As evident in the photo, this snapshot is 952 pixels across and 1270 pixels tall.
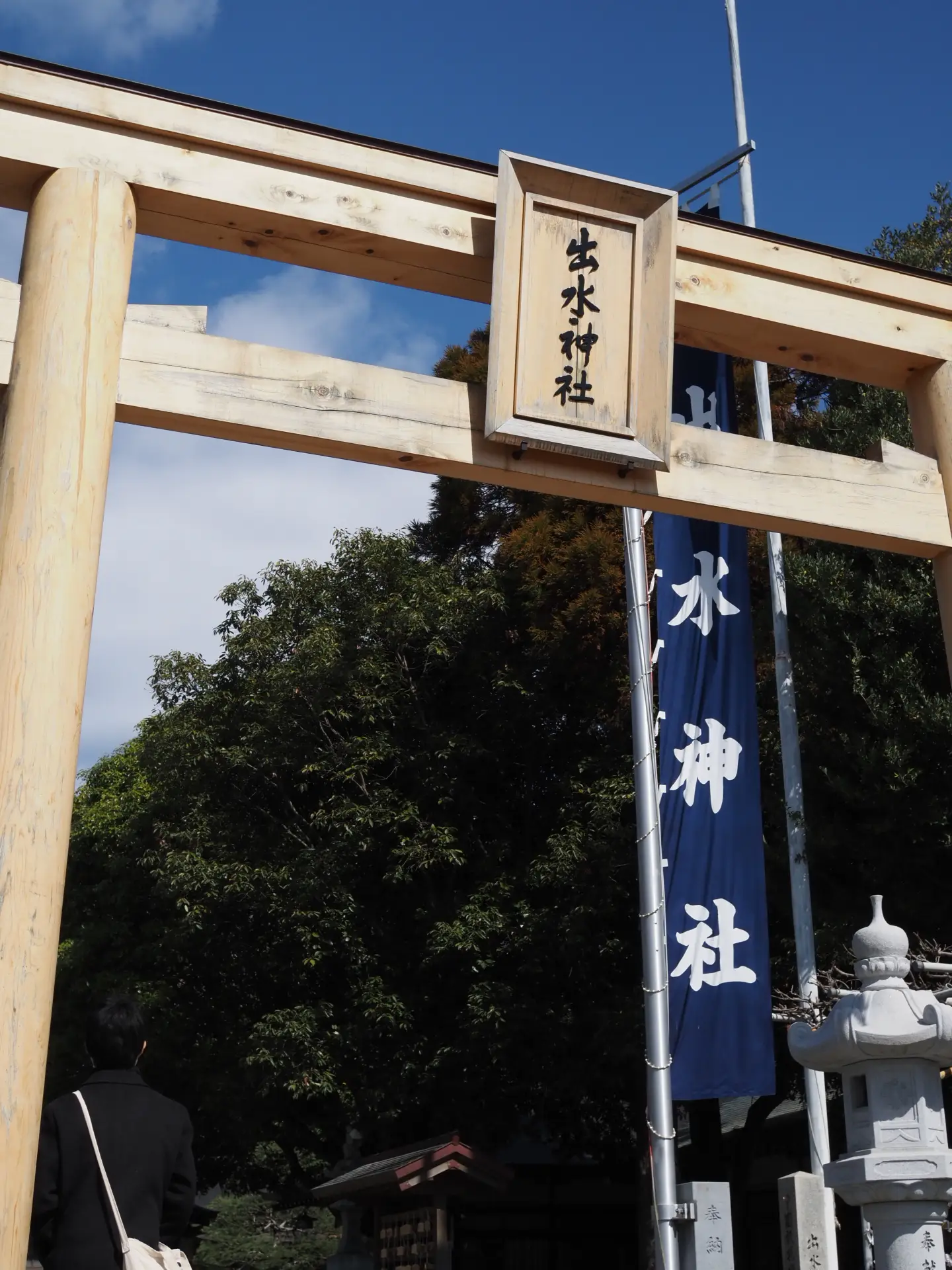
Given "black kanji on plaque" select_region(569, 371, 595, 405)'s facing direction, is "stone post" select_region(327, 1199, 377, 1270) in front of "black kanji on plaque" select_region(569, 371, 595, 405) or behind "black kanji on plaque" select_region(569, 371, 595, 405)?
behind

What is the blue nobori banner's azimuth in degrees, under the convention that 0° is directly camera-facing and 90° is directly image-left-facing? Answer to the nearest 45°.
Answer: approximately 0°

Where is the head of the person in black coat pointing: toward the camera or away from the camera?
away from the camera

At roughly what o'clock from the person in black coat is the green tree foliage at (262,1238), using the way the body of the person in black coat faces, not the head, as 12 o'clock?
The green tree foliage is roughly at 12 o'clock from the person in black coat.

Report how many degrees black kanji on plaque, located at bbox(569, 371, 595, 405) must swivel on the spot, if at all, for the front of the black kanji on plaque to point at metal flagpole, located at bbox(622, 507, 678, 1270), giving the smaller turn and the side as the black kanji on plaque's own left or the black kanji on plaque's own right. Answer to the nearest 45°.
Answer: approximately 180°

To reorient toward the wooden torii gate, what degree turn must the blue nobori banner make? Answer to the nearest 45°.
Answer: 0° — it already faces it

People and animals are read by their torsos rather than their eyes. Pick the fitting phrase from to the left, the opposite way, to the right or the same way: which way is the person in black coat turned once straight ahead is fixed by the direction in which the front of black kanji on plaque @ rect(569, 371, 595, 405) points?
the opposite way

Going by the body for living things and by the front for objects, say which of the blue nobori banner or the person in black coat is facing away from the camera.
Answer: the person in black coat

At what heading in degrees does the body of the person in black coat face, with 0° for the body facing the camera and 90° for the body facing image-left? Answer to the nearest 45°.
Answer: approximately 180°

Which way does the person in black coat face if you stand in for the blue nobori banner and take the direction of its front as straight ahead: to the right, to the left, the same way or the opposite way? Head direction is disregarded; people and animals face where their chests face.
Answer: the opposite way

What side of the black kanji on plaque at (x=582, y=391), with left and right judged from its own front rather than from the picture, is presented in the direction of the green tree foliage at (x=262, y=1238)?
back

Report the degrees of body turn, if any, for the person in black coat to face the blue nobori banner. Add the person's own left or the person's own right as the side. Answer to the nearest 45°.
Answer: approximately 45° to the person's own right
